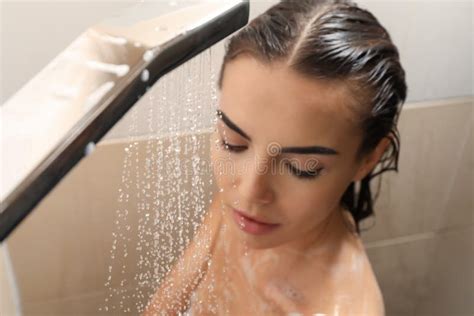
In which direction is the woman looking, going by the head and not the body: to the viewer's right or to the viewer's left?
to the viewer's left

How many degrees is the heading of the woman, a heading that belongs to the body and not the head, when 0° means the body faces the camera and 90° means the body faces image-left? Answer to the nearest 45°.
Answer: approximately 45°
